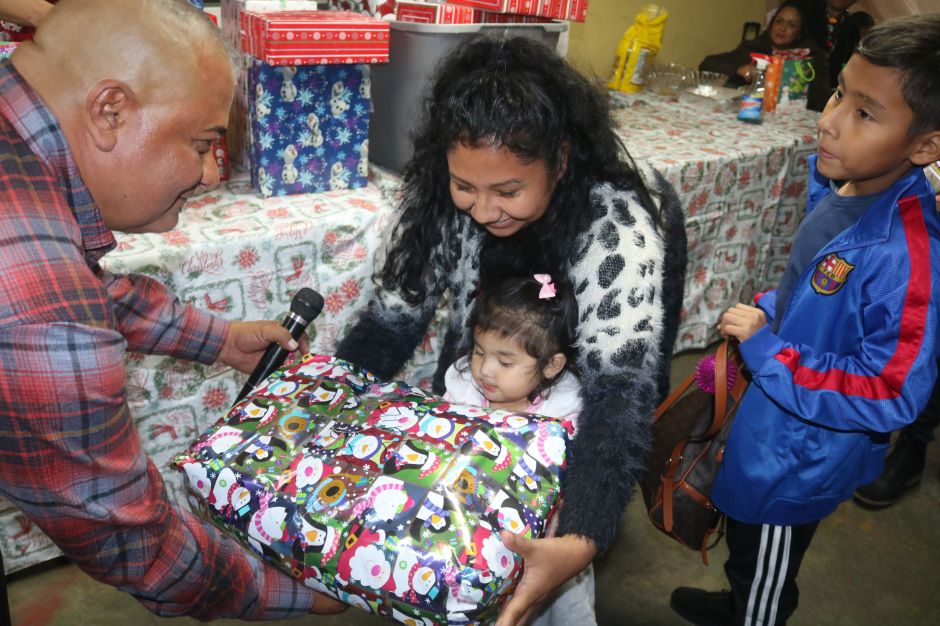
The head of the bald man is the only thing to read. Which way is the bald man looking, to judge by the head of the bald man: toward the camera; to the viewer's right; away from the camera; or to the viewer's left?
to the viewer's right

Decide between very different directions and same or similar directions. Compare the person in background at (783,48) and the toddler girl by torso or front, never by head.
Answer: same or similar directions

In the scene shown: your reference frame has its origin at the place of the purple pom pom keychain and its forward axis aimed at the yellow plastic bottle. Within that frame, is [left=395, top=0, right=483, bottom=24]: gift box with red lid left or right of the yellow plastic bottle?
left

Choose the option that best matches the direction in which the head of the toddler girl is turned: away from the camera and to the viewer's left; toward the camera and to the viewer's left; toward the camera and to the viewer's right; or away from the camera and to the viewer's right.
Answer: toward the camera and to the viewer's left

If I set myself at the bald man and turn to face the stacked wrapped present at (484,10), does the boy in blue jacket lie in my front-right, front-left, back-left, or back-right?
front-right

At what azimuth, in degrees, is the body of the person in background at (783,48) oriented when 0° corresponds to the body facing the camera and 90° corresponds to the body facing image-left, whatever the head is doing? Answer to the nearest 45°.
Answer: approximately 45°

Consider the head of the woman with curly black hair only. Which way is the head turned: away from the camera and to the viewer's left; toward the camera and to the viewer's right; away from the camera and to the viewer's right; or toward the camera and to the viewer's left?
toward the camera and to the viewer's left

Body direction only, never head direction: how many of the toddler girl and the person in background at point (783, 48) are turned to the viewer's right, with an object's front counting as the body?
0

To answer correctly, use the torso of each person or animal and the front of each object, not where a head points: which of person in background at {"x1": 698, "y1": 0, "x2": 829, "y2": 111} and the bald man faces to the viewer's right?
the bald man

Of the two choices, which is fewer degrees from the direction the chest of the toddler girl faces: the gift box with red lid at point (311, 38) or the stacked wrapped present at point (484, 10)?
the gift box with red lid

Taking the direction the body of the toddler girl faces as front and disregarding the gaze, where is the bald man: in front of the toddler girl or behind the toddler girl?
in front

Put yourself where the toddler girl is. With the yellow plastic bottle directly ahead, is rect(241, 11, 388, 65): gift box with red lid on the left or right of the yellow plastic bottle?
left

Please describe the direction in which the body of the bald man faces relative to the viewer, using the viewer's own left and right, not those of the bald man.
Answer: facing to the right of the viewer

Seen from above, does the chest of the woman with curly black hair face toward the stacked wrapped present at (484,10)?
no

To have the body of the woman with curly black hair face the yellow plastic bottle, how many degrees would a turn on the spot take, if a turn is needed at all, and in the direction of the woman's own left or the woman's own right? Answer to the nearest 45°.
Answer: approximately 135° to the woman's own right

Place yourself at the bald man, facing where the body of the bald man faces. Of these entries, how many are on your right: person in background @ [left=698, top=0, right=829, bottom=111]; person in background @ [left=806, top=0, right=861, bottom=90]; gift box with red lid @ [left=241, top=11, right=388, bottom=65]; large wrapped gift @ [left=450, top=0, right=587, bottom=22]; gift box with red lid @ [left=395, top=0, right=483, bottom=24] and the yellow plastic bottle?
0

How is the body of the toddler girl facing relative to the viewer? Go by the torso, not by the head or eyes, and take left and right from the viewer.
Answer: facing the viewer and to the left of the viewer

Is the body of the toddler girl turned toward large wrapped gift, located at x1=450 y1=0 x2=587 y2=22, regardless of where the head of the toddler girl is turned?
no

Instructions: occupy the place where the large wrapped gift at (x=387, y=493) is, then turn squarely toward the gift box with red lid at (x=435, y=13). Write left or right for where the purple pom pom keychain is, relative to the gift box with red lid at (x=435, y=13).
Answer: right

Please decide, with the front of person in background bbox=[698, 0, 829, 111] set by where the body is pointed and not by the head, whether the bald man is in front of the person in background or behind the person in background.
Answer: in front

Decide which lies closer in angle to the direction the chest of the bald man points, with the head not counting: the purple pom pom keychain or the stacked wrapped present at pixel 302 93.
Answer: the purple pom pom keychain
